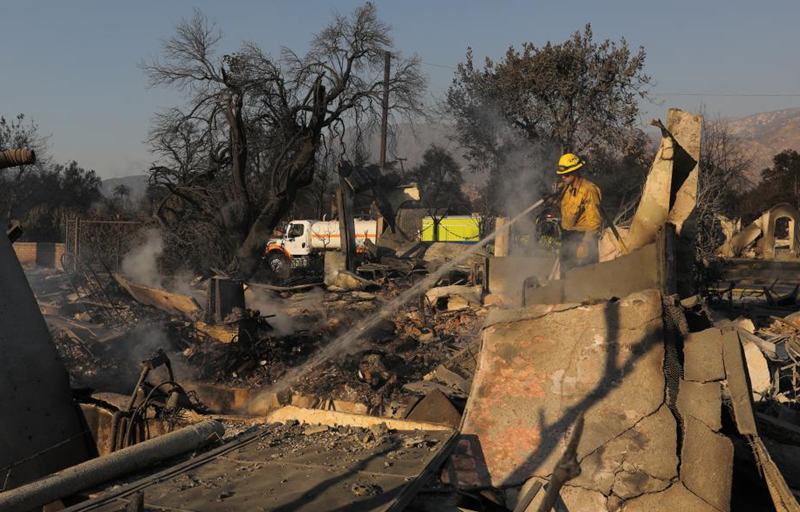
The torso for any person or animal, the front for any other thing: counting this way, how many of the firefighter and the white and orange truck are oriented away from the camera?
0

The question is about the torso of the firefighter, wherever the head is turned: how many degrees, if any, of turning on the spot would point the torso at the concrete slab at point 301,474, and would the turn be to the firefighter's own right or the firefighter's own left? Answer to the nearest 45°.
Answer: approximately 45° to the firefighter's own left

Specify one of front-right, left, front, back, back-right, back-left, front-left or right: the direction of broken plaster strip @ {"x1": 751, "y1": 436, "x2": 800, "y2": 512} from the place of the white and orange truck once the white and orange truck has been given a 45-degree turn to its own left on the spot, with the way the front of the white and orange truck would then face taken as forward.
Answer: front-left

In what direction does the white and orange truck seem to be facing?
to the viewer's left

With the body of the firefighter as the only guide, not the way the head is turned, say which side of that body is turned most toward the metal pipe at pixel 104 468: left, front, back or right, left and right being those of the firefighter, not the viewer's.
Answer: front

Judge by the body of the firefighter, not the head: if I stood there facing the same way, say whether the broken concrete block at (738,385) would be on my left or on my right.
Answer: on my left

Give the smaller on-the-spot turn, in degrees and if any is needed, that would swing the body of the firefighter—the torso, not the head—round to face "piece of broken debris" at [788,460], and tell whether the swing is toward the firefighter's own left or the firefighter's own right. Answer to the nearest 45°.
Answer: approximately 90° to the firefighter's own left

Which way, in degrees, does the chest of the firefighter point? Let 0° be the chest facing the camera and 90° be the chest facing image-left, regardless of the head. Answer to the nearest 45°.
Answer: approximately 45°

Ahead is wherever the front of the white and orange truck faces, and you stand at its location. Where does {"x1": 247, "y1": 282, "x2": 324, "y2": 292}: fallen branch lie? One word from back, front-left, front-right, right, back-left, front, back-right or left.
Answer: left
